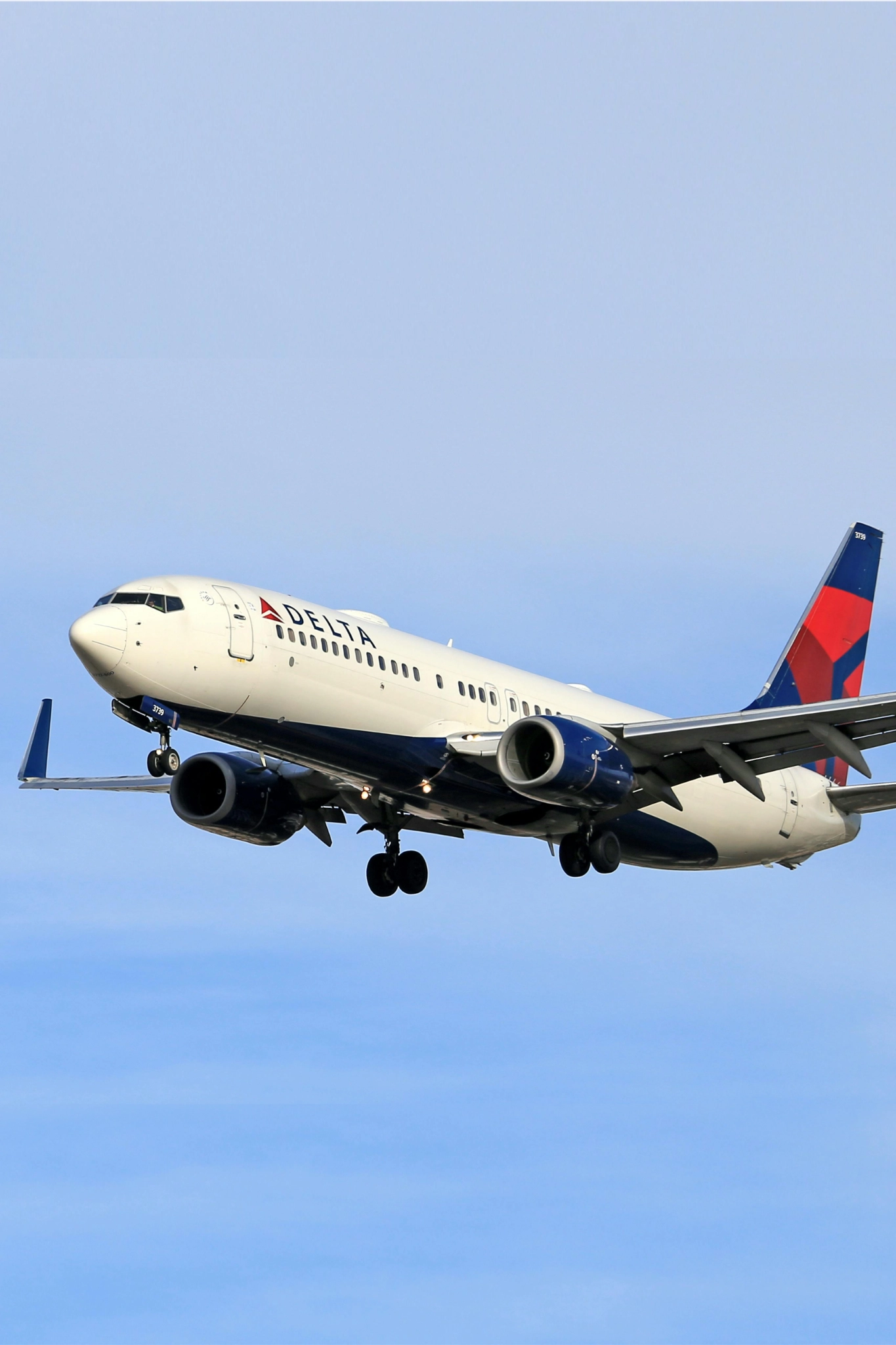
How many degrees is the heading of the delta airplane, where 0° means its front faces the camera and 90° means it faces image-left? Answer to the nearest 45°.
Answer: approximately 45°
